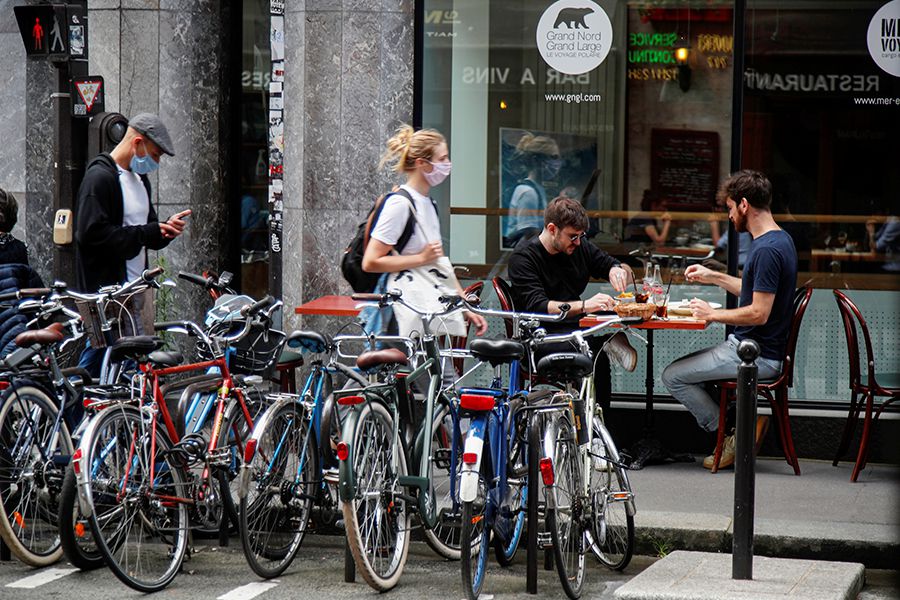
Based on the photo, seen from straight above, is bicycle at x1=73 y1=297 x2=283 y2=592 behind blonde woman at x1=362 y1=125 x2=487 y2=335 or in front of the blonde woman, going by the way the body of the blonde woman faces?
behind

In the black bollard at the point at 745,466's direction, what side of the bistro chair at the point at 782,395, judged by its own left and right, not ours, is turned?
left

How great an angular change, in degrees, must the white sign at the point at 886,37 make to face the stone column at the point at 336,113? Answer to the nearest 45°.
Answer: approximately 90° to its right

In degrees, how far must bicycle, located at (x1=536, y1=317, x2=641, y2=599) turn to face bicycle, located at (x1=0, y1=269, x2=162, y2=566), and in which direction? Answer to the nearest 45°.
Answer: approximately 90° to its left

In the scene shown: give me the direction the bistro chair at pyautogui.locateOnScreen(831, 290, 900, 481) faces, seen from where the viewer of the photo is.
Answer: facing to the right of the viewer

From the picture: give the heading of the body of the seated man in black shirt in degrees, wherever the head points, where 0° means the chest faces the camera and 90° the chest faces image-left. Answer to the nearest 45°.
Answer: approximately 315°

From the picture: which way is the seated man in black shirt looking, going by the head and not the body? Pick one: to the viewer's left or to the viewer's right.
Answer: to the viewer's right

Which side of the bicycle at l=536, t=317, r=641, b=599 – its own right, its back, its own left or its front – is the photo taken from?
back

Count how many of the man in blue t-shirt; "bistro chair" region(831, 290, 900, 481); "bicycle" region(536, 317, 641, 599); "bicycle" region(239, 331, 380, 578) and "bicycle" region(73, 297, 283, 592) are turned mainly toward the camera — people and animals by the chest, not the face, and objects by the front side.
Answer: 0

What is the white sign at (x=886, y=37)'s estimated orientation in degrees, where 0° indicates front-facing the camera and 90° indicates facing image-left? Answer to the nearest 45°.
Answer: approximately 0°

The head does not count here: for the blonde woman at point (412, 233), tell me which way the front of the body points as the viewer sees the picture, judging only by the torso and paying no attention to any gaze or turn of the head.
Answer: to the viewer's right

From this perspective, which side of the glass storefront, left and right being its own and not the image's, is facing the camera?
front

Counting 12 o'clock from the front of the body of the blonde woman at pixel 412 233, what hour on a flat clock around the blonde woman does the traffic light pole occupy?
The traffic light pole is roughly at 7 o'clock from the blonde woman.

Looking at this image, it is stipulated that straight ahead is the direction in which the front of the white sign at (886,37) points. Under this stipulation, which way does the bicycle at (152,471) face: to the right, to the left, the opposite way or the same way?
the opposite way

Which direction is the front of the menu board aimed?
toward the camera

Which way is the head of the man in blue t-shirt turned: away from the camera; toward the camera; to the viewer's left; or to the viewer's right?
to the viewer's left

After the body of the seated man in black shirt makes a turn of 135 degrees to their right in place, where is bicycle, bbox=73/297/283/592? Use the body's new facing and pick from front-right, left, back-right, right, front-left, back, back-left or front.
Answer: front-left

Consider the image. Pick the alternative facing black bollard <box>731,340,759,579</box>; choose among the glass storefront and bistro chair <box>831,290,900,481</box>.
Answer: the glass storefront
